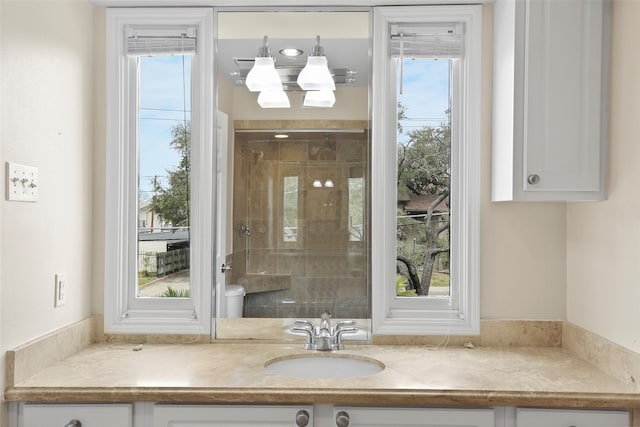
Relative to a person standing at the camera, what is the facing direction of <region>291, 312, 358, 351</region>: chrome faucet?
facing the viewer

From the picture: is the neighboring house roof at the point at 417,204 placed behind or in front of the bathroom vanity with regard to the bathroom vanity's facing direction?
behind

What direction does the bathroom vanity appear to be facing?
toward the camera

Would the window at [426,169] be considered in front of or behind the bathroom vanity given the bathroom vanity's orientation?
behind

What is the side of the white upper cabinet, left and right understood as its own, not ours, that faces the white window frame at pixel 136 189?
right

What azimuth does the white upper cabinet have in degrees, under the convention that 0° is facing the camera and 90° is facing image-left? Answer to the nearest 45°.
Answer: approximately 0°

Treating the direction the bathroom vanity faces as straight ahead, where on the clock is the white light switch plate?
The white light switch plate is roughly at 3 o'clock from the bathroom vanity.

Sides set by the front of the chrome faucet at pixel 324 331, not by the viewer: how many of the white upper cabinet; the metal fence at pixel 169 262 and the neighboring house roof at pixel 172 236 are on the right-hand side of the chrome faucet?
2
